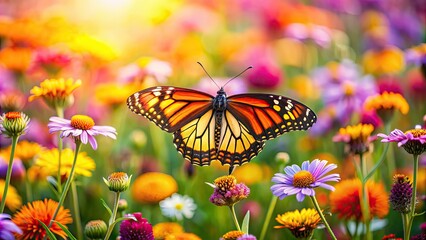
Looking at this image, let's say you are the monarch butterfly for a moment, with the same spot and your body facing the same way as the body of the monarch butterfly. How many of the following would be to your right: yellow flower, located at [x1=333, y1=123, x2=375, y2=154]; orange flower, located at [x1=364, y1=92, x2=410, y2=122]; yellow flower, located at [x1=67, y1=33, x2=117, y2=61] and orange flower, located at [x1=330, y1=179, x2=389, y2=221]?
3

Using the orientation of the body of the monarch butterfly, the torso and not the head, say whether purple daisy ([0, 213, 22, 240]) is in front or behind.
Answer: behind

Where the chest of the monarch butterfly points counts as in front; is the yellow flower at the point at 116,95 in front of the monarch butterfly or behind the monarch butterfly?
in front

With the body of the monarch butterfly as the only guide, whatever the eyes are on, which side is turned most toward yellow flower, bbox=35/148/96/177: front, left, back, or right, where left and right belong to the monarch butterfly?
left

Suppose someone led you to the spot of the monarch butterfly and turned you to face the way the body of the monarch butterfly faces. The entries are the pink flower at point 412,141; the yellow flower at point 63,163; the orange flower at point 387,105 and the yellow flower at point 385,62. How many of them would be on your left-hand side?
1

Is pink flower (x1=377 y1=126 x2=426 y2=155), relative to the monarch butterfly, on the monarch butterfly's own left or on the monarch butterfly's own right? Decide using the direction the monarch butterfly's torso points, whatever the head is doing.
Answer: on the monarch butterfly's own right

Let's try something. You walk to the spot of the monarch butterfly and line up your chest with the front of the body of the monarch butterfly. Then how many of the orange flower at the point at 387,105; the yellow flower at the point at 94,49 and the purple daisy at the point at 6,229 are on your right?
1

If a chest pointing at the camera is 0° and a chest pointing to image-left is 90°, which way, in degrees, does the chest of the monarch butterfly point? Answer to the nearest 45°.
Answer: approximately 180°

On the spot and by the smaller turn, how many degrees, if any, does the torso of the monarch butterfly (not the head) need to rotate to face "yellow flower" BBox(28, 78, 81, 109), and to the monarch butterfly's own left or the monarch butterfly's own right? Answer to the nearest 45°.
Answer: approximately 90° to the monarch butterfly's own left

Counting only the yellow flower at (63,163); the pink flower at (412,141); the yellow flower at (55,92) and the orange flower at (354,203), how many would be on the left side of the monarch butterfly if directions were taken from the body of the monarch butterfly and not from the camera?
2

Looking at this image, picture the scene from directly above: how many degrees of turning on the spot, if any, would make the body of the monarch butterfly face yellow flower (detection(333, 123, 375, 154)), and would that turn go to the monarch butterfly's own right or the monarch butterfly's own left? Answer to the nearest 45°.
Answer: approximately 90° to the monarch butterfly's own right
